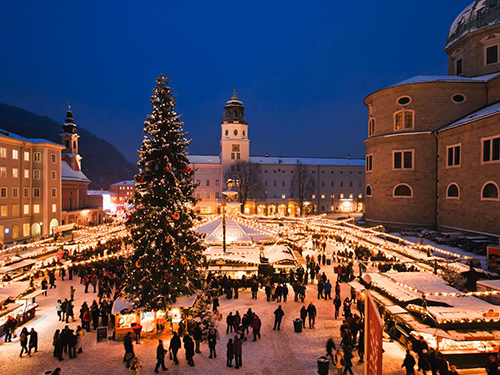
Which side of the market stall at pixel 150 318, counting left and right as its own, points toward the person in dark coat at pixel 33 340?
right

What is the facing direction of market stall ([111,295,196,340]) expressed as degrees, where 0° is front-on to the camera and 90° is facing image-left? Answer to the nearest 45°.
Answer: approximately 0°

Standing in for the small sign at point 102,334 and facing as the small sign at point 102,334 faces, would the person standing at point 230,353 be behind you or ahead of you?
ahead

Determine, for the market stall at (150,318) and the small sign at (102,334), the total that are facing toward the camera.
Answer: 2

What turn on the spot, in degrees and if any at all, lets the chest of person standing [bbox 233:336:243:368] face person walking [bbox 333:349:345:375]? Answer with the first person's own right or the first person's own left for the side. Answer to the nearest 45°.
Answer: approximately 90° to the first person's own right

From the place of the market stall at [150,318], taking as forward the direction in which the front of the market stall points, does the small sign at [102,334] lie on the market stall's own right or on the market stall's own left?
on the market stall's own right

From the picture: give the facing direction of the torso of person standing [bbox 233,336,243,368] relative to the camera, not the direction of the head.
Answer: away from the camera

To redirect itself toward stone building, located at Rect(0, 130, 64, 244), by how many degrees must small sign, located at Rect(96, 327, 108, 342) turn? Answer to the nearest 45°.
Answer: approximately 180°

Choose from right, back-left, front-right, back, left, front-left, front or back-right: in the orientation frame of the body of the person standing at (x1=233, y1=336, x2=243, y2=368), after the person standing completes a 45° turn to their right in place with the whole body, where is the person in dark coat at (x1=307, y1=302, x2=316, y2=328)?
front
